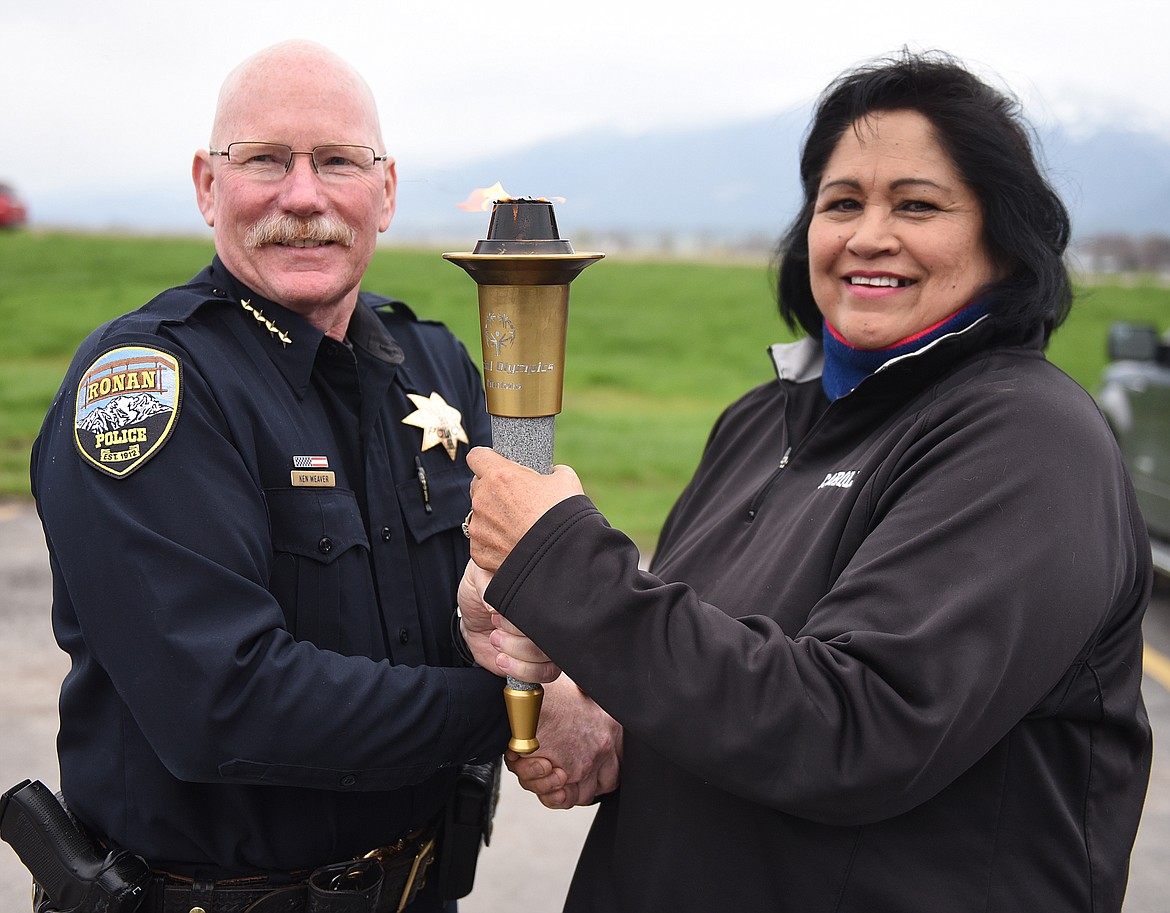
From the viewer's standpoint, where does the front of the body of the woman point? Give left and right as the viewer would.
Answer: facing the viewer and to the left of the viewer

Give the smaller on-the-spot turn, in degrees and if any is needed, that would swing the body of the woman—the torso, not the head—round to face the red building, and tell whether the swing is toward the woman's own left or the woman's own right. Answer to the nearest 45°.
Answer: approximately 90° to the woman's own right

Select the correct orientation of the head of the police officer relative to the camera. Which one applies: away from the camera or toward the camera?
toward the camera

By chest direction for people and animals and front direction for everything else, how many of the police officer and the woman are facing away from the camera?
0

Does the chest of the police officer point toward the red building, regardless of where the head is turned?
no

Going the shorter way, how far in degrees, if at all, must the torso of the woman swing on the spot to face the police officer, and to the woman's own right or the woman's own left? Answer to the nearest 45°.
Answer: approximately 45° to the woman's own right

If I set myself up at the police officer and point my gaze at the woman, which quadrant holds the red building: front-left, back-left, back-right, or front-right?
back-left

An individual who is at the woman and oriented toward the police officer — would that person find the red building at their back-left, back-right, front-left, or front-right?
front-right

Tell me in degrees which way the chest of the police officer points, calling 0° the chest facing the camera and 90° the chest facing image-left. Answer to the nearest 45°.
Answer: approximately 315°

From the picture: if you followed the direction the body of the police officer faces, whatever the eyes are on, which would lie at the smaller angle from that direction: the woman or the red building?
the woman
